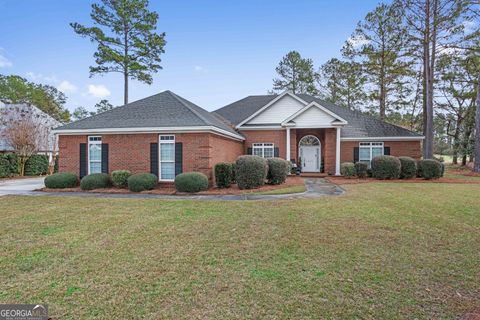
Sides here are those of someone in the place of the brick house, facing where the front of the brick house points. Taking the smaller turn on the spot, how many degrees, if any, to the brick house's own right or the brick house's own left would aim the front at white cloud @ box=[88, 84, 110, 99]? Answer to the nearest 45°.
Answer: approximately 135° to the brick house's own right

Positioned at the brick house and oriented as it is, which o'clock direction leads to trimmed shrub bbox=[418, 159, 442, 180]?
The trimmed shrub is roughly at 9 o'clock from the brick house.

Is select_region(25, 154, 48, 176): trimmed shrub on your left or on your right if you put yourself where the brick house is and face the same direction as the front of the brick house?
on your right

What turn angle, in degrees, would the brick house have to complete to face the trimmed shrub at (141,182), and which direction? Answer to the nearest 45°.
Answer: approximately 45° to its right

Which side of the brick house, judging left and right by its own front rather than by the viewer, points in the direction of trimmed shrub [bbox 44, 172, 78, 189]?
right

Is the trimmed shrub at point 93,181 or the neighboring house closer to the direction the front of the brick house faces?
the trimmed shrub

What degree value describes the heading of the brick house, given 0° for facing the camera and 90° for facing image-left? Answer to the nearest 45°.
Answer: approximately 0°

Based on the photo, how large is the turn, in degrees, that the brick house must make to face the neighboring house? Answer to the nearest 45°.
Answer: approximately 135° to its right

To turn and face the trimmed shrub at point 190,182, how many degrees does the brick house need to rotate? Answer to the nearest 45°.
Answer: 0° — it already faces it

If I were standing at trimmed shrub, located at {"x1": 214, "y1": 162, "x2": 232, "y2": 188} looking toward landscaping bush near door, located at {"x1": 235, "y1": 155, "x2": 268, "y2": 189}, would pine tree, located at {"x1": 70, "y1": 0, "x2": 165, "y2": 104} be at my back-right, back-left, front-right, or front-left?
back-left
